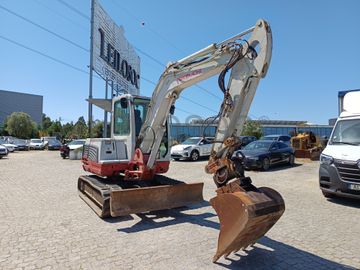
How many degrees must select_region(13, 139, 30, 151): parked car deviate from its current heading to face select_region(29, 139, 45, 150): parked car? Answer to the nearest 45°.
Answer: approximately 45° to its left

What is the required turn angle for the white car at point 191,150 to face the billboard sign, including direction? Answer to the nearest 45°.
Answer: approximately 90° to its right

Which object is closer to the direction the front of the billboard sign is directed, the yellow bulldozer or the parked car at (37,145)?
the yellow bulldozer

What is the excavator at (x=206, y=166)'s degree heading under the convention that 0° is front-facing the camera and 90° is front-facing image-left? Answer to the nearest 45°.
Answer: approximately 315°
